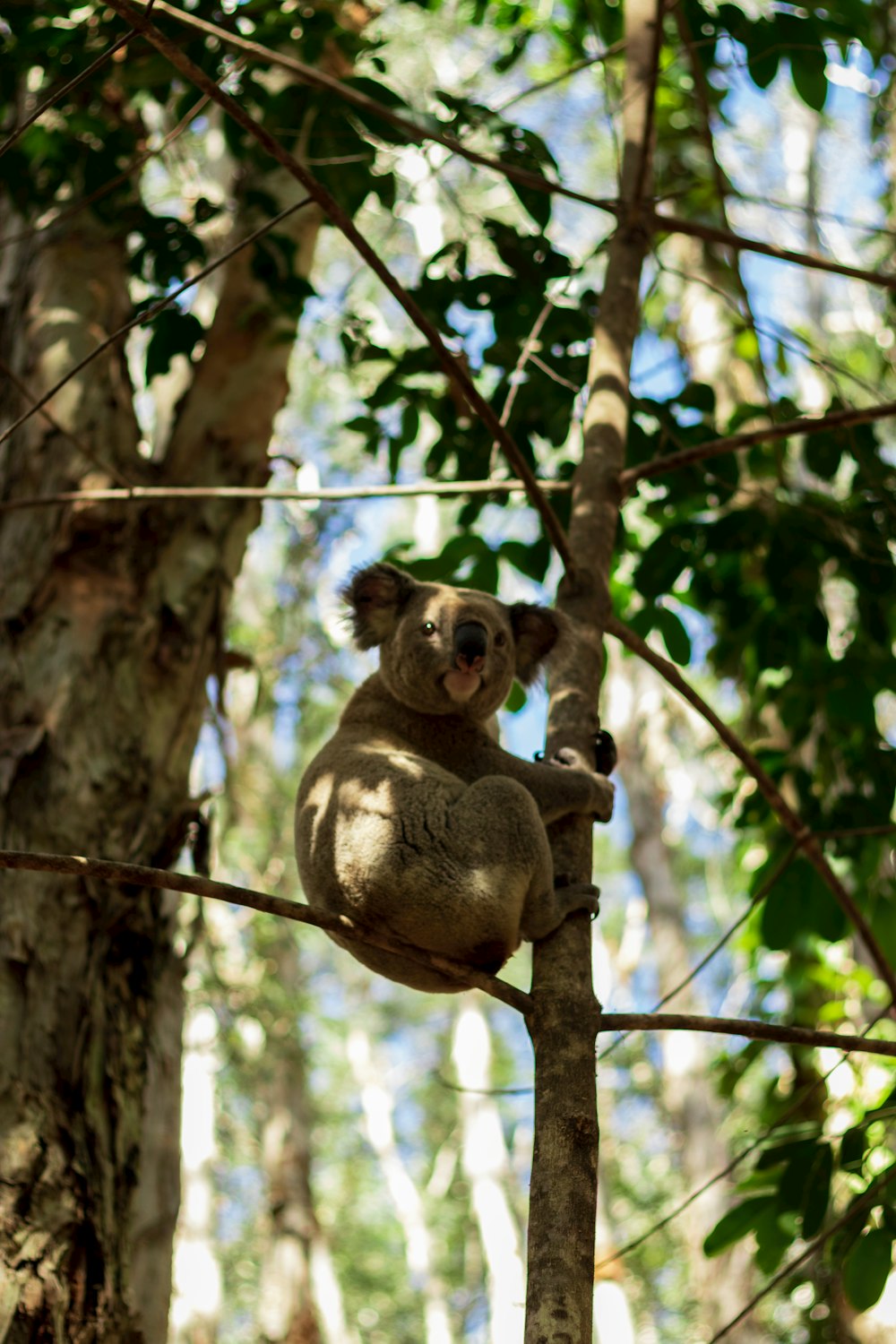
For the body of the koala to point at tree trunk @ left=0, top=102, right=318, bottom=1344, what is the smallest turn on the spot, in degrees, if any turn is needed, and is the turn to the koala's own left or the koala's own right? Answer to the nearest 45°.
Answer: approximately 135° to the koala's own left

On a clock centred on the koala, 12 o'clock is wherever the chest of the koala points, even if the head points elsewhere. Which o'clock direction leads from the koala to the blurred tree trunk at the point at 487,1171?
The blurred tree trunk is roughly at 9 o'clock from the koala.

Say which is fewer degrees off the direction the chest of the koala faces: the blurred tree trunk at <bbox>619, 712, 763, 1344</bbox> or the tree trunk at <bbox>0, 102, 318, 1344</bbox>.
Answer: the blurred tree trunk

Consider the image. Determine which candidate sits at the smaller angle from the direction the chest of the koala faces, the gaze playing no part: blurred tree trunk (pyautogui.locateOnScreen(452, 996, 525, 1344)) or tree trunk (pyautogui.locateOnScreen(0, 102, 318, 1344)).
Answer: the blurred tree trunk

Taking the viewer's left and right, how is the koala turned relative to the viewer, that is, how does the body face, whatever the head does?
facing to the right of the viewer

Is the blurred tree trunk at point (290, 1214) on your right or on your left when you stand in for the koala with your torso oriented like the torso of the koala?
on your left

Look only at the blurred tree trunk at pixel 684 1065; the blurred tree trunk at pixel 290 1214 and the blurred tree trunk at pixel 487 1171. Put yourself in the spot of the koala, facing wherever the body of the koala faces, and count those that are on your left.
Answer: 3

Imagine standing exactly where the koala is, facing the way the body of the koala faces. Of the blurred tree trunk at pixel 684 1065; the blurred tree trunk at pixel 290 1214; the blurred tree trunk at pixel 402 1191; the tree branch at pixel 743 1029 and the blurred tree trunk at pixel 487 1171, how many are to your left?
4

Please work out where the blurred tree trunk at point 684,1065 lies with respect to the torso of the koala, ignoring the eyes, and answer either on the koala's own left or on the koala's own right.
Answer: on the koala's own left
